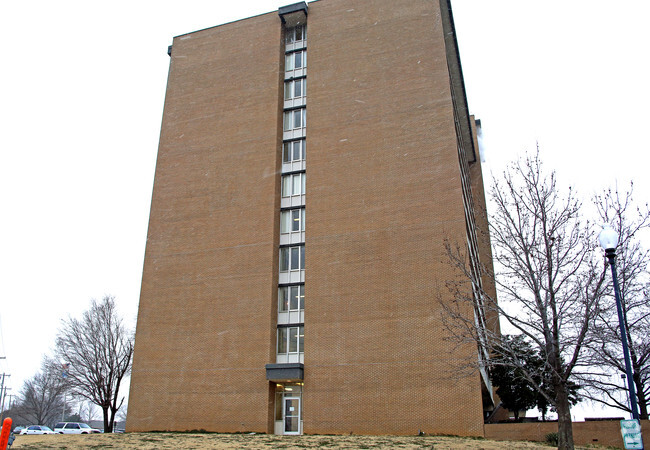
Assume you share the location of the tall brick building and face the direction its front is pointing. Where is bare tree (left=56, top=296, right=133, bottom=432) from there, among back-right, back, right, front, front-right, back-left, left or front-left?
back-right

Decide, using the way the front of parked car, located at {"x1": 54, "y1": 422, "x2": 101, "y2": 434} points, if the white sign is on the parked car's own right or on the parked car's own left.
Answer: on the parked car's own right

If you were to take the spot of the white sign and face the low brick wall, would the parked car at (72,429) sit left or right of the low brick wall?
left

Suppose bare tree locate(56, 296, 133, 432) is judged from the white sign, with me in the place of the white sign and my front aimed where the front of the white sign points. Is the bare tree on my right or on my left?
on my right

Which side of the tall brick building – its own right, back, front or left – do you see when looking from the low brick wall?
left

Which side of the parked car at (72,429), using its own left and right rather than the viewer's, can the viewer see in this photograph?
right

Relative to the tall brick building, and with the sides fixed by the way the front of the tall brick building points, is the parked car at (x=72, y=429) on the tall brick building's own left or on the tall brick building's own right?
on the tall brick building's own right

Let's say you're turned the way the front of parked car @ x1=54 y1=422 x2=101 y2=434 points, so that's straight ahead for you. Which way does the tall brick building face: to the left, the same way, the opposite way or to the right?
to the right

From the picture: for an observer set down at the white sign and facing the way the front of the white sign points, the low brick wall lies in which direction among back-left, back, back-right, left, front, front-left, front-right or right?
back
